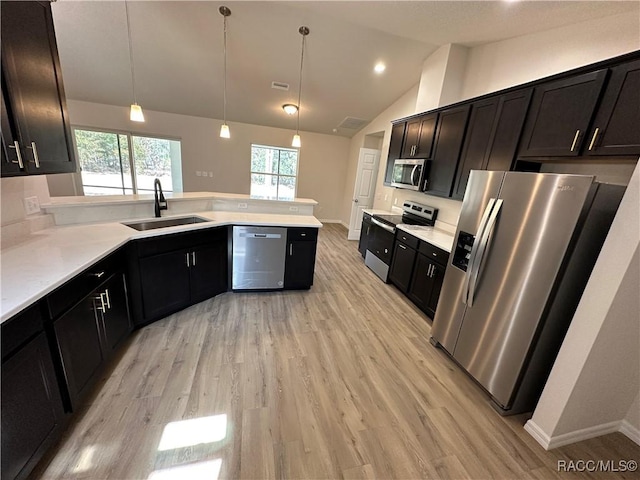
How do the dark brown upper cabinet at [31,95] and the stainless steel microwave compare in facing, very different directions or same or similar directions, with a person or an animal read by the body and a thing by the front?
very different directions

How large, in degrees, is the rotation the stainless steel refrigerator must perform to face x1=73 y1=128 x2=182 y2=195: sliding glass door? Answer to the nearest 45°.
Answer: approximately 45° to its right

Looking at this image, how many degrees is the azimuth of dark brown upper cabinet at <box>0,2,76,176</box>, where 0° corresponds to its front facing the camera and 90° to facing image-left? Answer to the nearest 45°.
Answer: approximately 315°

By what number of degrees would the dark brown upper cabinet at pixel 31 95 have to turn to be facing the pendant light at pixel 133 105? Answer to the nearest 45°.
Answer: approximately 90° to its left

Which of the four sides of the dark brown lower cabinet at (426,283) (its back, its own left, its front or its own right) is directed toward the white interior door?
right

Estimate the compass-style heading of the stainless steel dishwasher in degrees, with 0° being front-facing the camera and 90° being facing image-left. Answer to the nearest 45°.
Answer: approximately 0°

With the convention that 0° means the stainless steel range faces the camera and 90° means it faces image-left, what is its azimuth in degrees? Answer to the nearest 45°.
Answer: approximately 45°

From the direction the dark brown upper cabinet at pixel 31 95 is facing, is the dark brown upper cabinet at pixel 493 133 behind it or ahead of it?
ahead

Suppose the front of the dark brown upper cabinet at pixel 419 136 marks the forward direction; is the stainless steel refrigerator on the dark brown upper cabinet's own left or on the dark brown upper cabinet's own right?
on the dark brown upper cabinet's own left

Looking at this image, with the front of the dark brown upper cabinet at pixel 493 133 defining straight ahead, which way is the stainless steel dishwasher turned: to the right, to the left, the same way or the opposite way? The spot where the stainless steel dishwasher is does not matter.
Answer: to the left

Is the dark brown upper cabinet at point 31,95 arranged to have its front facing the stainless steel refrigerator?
yes
